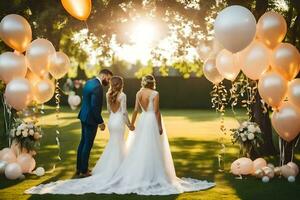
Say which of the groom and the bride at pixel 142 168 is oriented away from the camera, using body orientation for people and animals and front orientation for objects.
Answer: the bride

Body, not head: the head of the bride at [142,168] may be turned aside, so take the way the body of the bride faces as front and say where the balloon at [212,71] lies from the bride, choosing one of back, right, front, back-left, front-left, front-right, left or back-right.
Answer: front-right

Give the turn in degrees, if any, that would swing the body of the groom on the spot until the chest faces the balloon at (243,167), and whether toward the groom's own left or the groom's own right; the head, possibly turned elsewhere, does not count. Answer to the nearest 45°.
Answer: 0° — they already face it

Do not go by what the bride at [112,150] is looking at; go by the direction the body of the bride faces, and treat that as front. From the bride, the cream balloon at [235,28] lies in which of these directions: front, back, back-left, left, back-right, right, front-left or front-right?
back-right

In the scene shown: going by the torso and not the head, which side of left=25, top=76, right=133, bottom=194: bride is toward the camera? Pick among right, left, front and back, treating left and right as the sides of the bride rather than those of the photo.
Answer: back

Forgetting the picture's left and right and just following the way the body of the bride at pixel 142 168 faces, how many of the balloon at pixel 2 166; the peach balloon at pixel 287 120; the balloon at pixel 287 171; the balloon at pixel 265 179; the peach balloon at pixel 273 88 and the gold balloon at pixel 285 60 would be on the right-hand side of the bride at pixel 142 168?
5

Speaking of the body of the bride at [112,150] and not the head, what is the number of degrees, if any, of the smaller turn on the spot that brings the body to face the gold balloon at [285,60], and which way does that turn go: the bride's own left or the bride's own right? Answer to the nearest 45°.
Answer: approximately 90° to the bride's own right

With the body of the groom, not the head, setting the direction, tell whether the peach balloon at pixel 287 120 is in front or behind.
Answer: in front

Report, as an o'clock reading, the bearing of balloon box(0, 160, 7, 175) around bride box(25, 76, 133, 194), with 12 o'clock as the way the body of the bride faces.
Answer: The balloon is roughly at 10 o'clock from the bride.

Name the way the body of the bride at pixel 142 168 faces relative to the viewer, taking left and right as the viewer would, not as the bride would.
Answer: facing away from the viewer

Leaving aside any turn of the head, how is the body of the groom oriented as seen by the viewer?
to the viewer's right

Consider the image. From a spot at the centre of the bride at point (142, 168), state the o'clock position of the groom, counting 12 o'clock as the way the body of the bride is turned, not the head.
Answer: The groom is roughly at 10 o'clock from the bride.

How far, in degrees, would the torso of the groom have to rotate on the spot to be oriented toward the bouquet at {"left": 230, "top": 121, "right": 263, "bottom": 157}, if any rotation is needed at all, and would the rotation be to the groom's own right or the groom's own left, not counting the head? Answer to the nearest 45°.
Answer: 0° — they already face it

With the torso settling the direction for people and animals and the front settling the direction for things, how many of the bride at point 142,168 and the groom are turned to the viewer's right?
1

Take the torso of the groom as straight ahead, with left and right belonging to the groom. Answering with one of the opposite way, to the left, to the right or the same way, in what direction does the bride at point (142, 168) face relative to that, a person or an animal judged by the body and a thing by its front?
to the left

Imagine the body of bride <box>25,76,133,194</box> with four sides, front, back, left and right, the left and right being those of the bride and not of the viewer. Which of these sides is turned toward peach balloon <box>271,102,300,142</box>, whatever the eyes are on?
right
